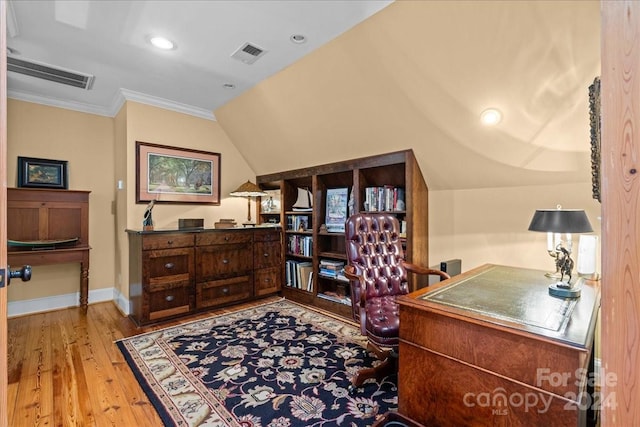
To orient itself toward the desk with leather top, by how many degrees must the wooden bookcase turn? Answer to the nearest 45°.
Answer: approximately 45° to its left

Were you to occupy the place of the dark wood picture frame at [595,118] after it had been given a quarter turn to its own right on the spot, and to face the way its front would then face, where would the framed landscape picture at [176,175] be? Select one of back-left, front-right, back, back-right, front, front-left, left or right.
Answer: left

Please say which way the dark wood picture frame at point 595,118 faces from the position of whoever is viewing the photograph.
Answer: facing to the left of the viewer

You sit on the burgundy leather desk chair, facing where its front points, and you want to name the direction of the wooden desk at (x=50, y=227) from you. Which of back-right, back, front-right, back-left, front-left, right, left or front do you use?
back-right

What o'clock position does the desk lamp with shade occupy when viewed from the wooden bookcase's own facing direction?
The desk lamp with shade is roughly at 9 o'clock from the wooden bookcase.

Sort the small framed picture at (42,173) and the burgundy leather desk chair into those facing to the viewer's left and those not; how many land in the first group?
0

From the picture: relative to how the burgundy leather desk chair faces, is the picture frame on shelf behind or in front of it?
behind

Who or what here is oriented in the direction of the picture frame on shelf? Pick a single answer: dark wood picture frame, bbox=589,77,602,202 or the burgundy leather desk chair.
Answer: the dark wood picture frame

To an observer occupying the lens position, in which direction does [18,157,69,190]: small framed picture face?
facing the viewer and to the right of the viewer

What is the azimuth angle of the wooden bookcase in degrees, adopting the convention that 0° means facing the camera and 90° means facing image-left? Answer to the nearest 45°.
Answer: approximately 45°

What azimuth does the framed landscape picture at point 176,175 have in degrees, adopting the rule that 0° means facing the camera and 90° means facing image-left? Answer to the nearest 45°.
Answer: approximately 315°

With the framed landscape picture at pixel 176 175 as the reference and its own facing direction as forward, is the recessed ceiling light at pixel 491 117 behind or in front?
in front

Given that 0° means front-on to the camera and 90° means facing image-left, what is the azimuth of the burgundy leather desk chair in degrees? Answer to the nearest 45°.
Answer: approximately 315°

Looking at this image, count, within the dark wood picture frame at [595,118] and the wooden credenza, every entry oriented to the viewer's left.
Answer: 1

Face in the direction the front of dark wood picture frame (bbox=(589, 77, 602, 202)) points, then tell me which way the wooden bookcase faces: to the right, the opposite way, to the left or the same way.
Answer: to the left
